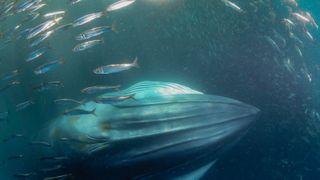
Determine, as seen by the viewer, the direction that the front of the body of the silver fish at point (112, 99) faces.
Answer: to the viewer's left
